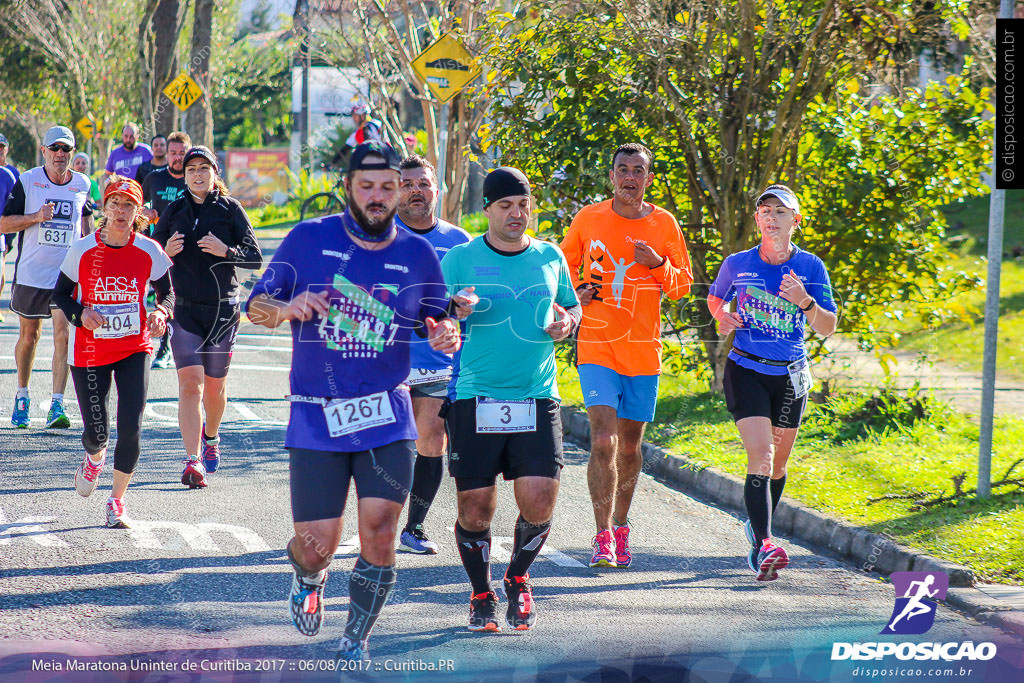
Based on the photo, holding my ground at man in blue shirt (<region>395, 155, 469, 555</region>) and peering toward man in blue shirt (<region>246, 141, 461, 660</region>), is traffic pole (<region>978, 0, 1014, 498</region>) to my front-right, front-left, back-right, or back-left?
back-left

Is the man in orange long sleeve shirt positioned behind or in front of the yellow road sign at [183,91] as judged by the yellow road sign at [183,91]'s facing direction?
in front

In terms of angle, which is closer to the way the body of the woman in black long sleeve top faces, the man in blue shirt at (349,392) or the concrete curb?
the man in blue shirt

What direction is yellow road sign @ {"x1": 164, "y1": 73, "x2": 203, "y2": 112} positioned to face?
toward the camera

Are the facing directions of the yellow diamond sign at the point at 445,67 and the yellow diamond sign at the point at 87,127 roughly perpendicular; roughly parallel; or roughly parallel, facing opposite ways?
roughly parallel

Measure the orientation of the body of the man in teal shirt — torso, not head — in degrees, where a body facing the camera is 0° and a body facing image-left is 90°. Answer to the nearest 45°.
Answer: approximately 0°

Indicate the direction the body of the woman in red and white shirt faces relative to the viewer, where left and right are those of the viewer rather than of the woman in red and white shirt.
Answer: facing the viewer

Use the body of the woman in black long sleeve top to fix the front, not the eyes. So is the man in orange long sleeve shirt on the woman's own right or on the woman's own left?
on the woman's own left

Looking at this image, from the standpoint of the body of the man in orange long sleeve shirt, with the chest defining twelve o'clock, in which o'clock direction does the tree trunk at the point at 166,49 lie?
The tree trunk is roughly at 5 o'clock from the man in orange long sleeve shirt.

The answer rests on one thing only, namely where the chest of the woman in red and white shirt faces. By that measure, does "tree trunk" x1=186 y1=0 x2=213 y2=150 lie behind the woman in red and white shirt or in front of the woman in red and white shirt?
behind

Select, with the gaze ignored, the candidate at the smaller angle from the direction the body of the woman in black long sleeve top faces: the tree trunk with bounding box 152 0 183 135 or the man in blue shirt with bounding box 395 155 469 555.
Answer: the man in blue shirt

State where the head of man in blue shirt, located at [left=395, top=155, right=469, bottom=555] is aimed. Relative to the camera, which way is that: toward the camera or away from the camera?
toward the camera

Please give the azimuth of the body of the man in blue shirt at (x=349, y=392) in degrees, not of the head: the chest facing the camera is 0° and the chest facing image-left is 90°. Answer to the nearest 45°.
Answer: approximately 0°

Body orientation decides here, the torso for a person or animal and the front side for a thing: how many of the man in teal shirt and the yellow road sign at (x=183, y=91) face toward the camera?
2

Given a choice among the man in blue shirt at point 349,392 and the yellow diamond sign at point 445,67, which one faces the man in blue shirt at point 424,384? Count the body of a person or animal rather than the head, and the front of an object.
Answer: the yellow diamond sign

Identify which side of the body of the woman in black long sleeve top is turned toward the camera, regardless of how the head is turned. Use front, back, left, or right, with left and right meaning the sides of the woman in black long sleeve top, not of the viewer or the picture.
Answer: front
